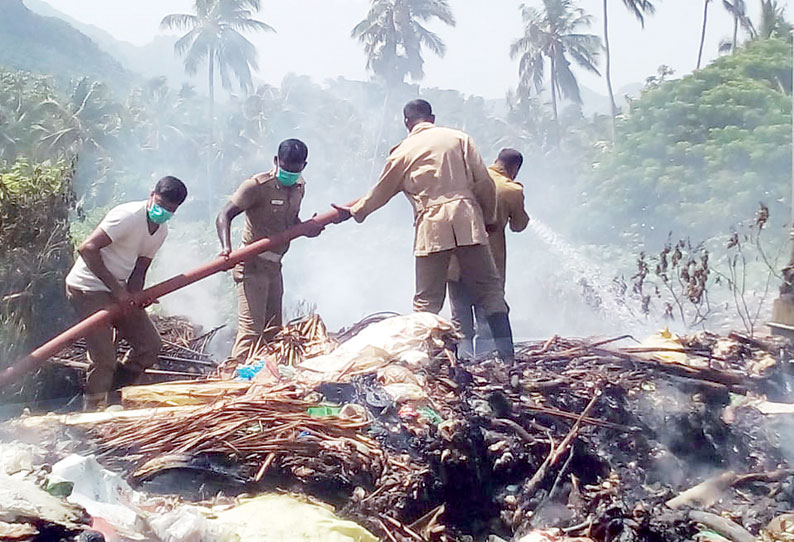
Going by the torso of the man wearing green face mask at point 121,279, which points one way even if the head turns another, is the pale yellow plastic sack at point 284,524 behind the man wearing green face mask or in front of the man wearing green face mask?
in front

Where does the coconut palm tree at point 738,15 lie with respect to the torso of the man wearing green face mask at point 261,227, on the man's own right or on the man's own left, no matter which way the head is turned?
on the man's own left

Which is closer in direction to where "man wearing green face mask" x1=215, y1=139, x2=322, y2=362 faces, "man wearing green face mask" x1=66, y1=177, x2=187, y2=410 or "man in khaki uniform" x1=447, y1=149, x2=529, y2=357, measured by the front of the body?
the man in khaki uniform

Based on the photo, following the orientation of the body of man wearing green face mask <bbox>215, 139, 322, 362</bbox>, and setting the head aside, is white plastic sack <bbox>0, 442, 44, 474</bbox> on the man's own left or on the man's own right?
on the man's own right

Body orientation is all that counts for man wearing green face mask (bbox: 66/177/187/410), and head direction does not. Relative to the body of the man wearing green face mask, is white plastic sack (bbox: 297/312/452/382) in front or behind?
in front

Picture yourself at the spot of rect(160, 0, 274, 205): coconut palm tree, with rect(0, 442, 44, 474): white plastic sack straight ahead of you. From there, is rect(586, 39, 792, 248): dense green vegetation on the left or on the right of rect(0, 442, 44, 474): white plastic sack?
left

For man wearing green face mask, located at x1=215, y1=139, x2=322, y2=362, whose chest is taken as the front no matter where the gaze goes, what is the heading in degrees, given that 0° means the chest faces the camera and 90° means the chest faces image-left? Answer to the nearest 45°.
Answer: approximately 315°

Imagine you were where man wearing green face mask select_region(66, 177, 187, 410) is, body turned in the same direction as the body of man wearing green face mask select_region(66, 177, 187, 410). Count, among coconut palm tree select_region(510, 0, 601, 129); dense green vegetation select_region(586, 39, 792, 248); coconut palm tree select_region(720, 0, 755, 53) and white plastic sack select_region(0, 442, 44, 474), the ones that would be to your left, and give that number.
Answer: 3

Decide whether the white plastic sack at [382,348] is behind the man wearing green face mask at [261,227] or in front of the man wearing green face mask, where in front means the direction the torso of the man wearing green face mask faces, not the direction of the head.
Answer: in front

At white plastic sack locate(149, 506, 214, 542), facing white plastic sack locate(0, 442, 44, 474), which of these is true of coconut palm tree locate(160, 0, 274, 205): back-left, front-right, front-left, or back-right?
front-right

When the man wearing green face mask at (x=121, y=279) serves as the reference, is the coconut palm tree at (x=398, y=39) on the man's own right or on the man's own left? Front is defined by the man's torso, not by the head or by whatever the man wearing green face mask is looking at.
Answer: on the man's own left

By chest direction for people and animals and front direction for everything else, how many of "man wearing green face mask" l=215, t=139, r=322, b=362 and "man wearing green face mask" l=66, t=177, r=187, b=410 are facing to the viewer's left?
0

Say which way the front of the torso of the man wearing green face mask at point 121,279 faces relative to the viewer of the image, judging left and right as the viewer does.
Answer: facing the viewer and to the right of the viewer

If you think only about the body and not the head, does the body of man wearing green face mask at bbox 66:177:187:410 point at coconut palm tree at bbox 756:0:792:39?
no

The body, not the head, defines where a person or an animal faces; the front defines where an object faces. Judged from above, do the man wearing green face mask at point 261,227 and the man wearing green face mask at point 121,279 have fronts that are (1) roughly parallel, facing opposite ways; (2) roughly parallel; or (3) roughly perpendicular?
roughly parallel

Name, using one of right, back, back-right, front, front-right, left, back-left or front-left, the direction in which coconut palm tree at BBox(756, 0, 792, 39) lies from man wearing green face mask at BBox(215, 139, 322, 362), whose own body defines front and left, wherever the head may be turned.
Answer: left

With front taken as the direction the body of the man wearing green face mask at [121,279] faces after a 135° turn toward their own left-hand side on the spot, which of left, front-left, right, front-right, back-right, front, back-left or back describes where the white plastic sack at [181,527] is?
back
